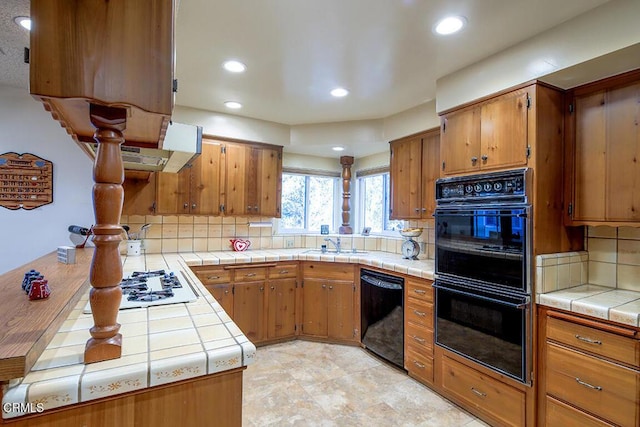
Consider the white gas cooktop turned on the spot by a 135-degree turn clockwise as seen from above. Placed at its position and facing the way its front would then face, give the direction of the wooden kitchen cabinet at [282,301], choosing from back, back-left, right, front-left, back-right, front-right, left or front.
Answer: back

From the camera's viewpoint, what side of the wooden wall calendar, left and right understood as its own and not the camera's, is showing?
front

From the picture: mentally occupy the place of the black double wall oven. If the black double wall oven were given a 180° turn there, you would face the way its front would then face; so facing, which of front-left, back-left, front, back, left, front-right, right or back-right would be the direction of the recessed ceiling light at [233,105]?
back-left

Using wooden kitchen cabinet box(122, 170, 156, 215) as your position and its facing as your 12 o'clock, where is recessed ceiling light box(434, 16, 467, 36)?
The recessed ceiling light is roughly at 11 o'clock from the wooden kitchen cabinet.

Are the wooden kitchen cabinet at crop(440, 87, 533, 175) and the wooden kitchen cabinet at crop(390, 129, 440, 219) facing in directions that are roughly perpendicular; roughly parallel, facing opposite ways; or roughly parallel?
roughly parallel

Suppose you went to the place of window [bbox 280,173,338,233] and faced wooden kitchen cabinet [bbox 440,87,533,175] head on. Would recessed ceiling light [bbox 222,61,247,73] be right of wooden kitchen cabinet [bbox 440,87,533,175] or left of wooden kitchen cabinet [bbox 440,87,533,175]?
right

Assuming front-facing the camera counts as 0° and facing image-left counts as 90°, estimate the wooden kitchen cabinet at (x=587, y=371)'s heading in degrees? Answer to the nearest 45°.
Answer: approximately 45°

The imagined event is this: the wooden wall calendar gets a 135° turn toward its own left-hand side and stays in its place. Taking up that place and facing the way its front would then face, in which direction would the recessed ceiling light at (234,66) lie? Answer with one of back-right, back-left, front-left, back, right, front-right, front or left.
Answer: right

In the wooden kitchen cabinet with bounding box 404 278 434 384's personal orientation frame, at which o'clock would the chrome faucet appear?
The chrome faucet is roughly at 3 o'clock from the wooden kitchen cabinet.

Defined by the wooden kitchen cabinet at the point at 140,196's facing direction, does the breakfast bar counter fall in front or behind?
in front

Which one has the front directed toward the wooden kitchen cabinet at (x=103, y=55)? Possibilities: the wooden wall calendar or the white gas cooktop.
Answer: the wooden wall calendar

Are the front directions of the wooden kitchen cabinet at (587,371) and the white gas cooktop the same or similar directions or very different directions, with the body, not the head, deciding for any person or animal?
very different directions

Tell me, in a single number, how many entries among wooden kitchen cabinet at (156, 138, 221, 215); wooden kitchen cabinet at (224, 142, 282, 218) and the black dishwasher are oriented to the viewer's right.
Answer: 0

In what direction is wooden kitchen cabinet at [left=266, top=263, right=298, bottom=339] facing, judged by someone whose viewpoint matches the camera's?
facing the viewer

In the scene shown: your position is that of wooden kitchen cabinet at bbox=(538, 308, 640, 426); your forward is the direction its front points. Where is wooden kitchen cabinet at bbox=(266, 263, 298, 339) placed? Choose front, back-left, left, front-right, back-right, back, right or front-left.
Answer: front-right

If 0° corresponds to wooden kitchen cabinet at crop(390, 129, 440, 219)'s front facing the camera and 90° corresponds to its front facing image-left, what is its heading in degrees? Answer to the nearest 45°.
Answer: approximately 45°

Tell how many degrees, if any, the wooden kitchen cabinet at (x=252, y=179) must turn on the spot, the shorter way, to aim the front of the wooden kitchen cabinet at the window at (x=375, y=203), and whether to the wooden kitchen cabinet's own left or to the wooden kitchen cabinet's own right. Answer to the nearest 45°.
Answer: approximately 90° to the wooden kitchen cabinet's own left

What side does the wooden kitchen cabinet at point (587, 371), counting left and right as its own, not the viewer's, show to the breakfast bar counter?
front

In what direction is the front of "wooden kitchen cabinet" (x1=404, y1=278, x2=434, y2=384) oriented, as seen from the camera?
facing the viewer and to the left of the viewer
